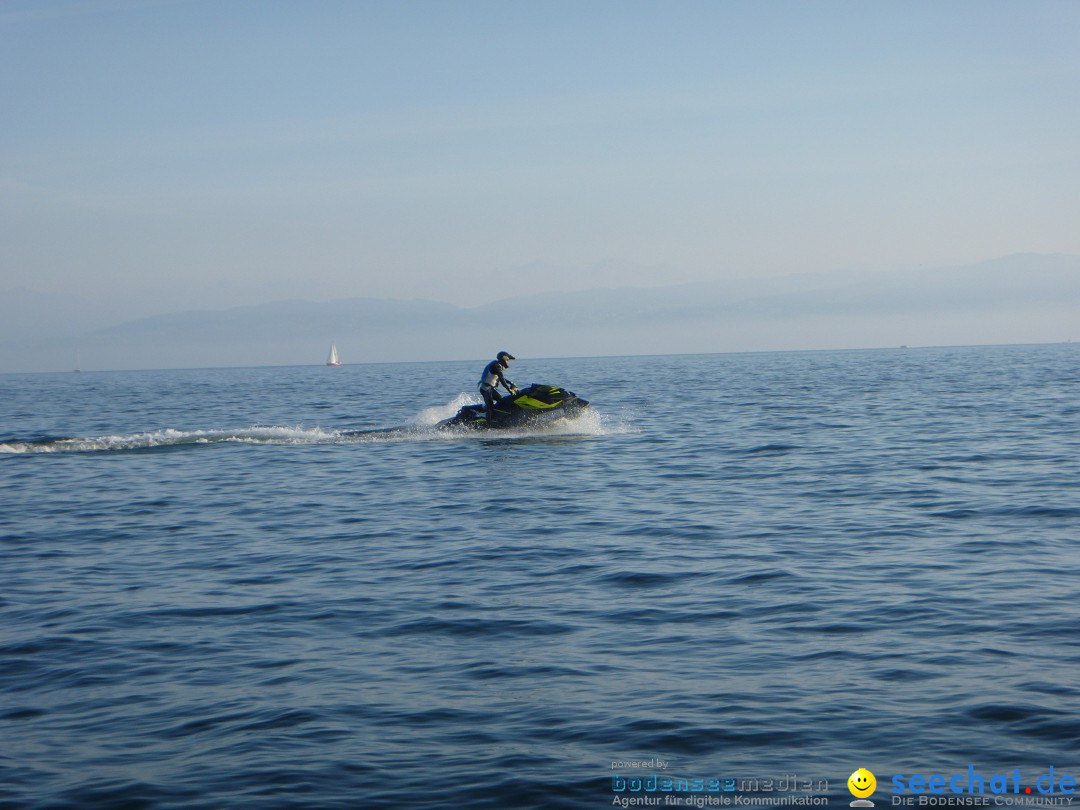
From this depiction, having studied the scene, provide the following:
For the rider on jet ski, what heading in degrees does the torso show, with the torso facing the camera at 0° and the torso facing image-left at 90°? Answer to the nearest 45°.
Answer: approximately 270°

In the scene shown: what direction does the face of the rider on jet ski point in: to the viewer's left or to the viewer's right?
to the viewer's right
